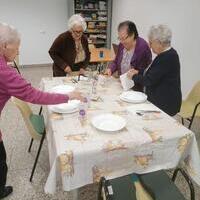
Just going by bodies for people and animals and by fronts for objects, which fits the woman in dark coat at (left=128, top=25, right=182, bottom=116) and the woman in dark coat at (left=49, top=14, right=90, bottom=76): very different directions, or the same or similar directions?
very different directions

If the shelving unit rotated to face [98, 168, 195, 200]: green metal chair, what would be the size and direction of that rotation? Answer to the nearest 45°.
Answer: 0° — it already faces it

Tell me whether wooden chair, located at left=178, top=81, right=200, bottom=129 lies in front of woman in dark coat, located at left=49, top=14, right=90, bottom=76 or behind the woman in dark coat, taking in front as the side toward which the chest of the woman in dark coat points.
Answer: in front

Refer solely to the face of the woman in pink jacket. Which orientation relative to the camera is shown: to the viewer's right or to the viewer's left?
to the viewer's right

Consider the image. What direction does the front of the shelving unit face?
toward the camera

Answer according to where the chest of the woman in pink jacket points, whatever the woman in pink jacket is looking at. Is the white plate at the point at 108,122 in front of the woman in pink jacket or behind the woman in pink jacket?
in front

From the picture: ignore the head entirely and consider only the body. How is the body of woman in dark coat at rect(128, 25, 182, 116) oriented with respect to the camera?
to the viewer's left

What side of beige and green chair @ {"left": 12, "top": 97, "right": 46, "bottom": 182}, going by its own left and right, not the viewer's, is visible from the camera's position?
right

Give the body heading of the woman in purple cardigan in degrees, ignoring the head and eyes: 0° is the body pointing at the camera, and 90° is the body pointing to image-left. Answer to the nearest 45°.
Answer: approximately 45°

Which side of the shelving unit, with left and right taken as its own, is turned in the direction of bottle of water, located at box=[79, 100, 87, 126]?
front

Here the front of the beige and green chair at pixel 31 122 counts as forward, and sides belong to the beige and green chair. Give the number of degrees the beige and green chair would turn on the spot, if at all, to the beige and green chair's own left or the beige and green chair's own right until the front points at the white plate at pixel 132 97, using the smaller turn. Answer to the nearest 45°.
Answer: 0° — it already faces it

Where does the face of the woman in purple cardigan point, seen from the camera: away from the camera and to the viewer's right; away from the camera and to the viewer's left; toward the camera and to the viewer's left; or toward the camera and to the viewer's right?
toward the camera and to the viewer's left

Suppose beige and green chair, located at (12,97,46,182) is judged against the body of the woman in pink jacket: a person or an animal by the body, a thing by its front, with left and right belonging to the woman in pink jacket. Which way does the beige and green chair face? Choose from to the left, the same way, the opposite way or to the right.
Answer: the same way

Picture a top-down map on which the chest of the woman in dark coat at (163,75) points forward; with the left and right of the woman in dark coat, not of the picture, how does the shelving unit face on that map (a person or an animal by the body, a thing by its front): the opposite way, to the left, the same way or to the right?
to the left

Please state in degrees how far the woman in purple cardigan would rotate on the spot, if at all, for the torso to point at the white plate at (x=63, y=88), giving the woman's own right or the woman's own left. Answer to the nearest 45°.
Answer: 0° — they already face it

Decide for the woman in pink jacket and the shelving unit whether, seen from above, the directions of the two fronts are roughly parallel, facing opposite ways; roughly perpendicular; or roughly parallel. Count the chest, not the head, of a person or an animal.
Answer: roughly perpendicular

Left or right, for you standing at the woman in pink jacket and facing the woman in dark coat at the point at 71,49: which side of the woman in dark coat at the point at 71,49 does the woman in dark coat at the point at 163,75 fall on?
right

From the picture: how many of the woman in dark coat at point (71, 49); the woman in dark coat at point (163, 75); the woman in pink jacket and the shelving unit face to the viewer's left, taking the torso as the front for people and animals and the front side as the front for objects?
1
